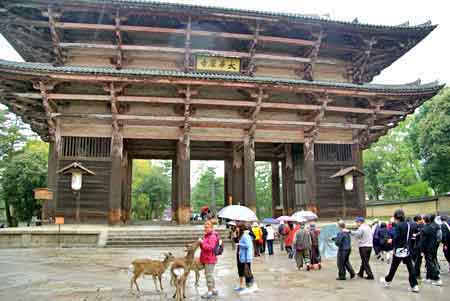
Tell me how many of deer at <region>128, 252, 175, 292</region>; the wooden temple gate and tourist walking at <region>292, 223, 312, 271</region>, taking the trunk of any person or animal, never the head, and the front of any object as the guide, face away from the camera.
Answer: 1

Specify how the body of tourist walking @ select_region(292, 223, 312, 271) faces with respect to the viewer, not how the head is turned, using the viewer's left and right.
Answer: facing away from the viewer

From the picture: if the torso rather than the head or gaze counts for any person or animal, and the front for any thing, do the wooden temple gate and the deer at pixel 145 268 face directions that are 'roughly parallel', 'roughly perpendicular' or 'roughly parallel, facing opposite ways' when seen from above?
roughly perpendicular

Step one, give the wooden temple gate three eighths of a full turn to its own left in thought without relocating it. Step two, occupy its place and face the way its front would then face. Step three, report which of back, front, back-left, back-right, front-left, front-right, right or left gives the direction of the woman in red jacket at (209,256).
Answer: back-right

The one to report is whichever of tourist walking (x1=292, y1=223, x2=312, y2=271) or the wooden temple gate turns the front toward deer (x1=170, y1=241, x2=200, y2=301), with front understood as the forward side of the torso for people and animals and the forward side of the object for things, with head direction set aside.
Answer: the wooden temple gate

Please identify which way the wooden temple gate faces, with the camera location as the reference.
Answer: facing the viewer

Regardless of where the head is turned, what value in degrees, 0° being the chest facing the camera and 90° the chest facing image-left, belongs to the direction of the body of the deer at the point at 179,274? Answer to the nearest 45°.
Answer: approximately 225°

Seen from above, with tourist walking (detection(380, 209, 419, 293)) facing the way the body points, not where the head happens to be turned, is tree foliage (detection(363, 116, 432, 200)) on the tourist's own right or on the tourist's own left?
on the tourist's own right
